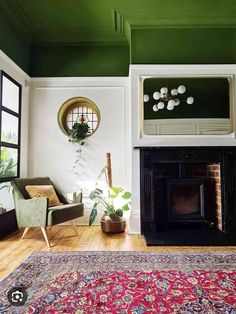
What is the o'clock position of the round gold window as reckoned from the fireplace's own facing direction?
The round gold window is roughly at 3 o'clock from the fireplace.

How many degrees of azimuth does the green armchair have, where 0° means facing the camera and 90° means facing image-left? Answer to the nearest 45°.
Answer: approximately 315°

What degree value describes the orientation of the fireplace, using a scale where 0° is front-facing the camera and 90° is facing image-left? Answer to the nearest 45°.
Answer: approximately 0°

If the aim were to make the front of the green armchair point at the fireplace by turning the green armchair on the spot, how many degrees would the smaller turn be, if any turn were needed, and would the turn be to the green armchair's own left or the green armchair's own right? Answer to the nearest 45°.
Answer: approximately 45° to the green armchair's own left

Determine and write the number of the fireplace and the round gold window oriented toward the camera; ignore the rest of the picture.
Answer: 2

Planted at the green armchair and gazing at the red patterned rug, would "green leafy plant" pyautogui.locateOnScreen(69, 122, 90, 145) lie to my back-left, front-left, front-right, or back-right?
back-left

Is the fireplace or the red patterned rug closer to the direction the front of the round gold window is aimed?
the red patterned rug
